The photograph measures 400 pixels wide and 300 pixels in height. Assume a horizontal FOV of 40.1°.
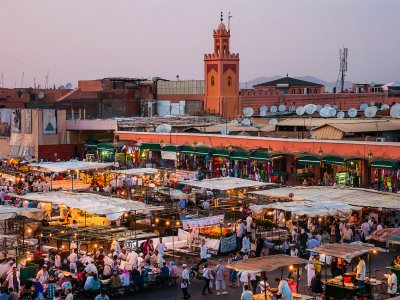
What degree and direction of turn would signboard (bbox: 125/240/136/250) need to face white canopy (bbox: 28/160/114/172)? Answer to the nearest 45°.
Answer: approximately 180°

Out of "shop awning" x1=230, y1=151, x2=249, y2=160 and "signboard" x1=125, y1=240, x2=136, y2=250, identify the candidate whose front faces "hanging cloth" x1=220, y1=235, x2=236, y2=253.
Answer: the shop awning

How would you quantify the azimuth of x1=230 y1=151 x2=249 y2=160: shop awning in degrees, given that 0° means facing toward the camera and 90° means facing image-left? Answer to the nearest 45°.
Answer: approximately 0°

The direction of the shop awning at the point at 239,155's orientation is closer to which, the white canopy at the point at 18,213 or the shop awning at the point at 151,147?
the white canopy

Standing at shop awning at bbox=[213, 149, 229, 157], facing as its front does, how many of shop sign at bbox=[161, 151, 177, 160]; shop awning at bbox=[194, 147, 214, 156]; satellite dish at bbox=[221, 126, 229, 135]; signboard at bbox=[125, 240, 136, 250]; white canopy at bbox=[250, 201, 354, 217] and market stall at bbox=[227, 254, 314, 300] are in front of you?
3

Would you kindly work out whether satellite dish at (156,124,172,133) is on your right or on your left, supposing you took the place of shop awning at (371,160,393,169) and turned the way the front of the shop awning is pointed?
on your right

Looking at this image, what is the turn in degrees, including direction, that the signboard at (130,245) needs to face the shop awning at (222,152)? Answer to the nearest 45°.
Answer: approximately 180°
